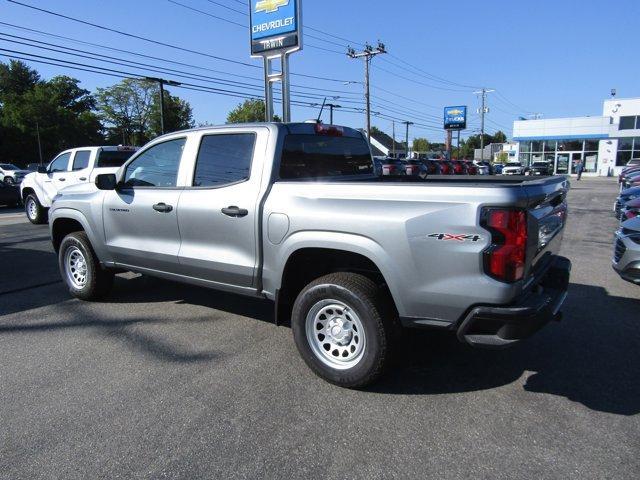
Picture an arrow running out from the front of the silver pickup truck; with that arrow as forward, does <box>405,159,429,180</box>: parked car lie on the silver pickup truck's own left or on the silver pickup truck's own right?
on the silver pickup truck's own right

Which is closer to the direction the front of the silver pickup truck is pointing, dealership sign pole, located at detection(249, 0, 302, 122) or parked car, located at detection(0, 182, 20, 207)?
the parked car

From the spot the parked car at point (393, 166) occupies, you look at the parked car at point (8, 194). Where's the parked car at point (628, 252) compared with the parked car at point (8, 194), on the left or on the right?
left

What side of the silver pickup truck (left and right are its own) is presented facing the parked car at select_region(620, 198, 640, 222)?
right

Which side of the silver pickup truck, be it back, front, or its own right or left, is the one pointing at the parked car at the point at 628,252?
right

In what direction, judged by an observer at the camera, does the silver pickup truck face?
facing away from the viewer and to the left of the viewer

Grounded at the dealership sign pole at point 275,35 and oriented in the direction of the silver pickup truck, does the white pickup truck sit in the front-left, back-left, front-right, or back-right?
front-right

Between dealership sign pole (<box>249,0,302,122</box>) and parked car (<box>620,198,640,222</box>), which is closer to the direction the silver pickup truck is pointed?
the dealership sign pole

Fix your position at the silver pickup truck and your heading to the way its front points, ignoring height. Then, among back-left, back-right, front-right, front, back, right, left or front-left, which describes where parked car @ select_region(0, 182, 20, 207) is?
front

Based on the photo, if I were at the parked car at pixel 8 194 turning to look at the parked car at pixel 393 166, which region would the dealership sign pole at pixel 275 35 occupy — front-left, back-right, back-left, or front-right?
front-right

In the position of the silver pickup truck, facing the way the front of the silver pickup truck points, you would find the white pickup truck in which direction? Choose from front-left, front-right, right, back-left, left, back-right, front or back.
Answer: front

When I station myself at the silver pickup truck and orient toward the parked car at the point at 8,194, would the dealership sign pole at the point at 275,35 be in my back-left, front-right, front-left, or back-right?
front-right

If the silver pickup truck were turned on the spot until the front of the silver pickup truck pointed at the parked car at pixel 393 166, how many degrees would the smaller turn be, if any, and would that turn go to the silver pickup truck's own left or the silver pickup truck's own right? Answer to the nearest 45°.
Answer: approximately 45° to the silver pickup truck's own right
